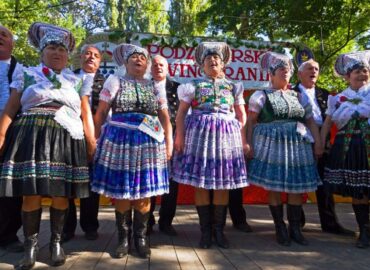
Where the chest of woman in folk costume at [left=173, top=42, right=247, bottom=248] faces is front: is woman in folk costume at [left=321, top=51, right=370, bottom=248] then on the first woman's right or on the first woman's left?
on the first woman's left

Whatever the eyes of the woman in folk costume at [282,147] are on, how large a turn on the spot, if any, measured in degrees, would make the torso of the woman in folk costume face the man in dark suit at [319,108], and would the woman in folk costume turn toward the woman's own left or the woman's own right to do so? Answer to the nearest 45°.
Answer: approximately 90° to the woman's own left

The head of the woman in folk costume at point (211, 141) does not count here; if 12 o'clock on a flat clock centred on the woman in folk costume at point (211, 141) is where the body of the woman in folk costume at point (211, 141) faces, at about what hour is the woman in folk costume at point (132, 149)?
the woman in folk costume at point (132, 149) is roughly at 2 o'clock from the woman in folk costume at point (211, 141).

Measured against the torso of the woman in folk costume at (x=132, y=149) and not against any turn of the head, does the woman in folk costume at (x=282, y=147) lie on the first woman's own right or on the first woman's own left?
on the first woman's own left

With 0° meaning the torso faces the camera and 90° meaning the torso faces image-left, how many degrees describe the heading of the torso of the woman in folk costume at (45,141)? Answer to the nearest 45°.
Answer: approximately 0°

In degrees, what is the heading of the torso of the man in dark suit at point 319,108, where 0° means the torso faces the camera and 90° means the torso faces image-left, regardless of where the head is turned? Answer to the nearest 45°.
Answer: approximately 315°

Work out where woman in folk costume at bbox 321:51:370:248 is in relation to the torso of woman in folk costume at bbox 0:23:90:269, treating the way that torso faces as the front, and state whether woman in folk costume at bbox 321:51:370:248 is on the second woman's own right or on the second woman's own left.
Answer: on the second woman's own left

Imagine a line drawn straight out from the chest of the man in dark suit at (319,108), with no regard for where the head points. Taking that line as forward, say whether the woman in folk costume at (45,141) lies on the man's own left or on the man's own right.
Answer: on the man's own right

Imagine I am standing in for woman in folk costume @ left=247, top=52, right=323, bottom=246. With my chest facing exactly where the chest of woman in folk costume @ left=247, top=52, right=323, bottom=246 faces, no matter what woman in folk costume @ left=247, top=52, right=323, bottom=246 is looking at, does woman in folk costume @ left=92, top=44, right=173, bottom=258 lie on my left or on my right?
on my right

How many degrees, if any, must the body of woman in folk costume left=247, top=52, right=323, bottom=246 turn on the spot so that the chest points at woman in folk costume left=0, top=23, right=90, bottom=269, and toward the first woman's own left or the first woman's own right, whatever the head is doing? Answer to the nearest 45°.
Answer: approximately 90° to the first woman's own right

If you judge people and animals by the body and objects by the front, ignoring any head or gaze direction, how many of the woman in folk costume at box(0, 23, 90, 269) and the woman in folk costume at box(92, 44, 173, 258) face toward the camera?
2
